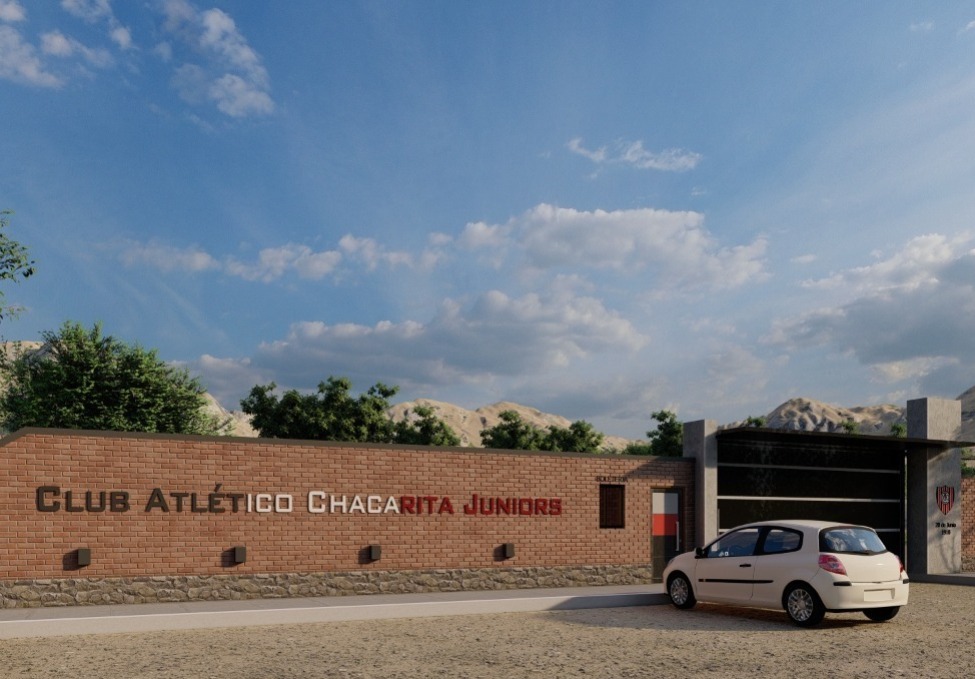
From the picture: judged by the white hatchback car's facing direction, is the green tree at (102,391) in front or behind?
in front

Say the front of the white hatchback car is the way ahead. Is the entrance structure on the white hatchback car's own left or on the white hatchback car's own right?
on the white hatchback car's own right

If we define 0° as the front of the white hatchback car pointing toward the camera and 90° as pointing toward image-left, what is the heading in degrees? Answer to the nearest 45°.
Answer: approximately 135°
